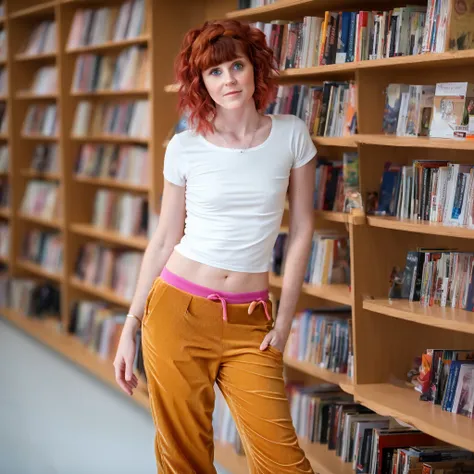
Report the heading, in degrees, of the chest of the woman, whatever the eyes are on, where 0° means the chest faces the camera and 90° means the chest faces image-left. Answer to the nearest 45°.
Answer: approximately 0°

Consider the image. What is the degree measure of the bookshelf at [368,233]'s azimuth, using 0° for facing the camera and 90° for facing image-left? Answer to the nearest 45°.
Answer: approximately 45°
